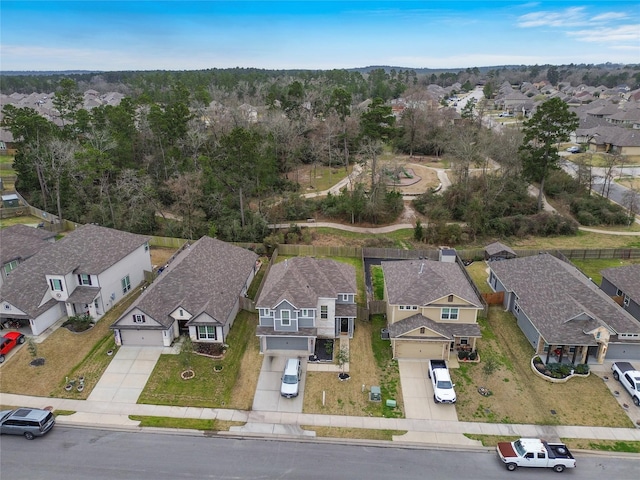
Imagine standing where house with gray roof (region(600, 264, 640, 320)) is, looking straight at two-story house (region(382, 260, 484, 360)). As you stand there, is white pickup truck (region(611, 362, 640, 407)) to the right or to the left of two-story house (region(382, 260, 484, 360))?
left

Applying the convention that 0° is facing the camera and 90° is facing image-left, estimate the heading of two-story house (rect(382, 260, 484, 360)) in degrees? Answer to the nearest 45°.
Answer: approximately 0°

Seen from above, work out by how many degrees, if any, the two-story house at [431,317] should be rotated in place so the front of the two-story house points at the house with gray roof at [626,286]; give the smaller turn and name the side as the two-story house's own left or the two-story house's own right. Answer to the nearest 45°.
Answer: approximately 135° to the two-story house's own left

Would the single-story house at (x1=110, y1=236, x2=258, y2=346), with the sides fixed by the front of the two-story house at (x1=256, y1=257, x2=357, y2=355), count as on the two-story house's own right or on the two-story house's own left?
on the two-story house's own right

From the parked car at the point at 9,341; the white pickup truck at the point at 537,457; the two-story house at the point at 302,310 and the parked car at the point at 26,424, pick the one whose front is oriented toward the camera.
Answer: the two-story house

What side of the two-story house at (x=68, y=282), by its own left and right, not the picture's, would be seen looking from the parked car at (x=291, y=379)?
left

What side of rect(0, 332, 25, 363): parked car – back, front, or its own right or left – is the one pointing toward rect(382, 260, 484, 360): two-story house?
right

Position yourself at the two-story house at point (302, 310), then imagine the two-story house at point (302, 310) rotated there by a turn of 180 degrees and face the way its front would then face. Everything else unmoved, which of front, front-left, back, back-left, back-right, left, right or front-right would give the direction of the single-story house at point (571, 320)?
right

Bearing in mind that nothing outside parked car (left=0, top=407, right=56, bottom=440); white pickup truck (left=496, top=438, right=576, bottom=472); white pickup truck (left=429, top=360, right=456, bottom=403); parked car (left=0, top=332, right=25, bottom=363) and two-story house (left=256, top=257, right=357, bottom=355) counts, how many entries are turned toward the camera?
2

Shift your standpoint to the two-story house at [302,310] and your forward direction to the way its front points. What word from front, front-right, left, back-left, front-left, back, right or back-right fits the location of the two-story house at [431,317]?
left
